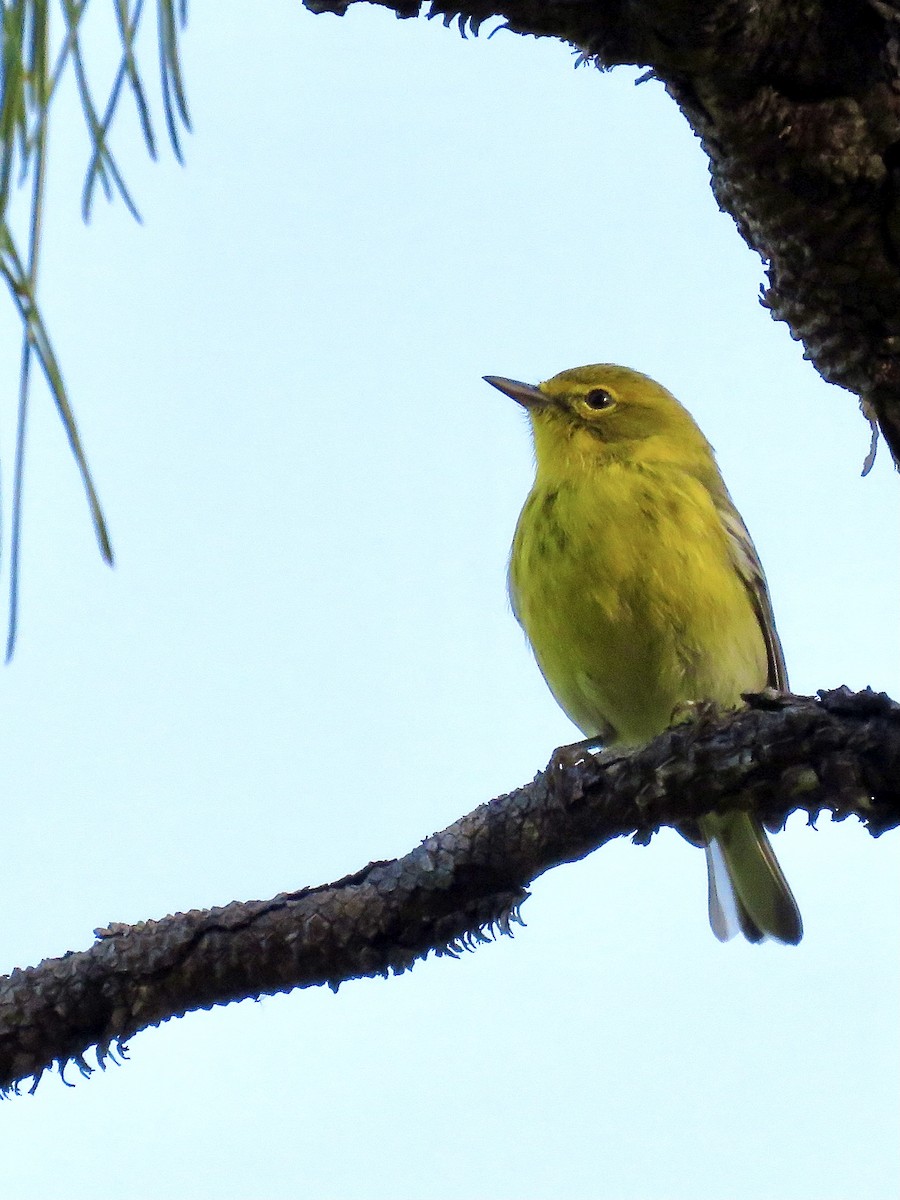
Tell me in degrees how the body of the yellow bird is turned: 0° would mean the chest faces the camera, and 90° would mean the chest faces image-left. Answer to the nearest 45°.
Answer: approximately 45°
